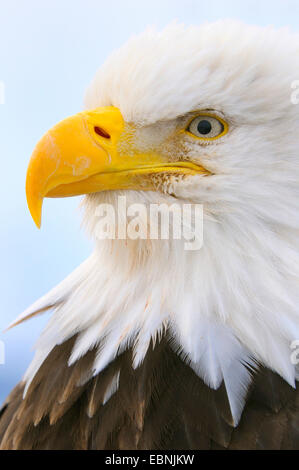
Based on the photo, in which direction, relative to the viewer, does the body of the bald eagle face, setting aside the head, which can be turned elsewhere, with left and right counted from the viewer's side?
facing to the left of the viewer
